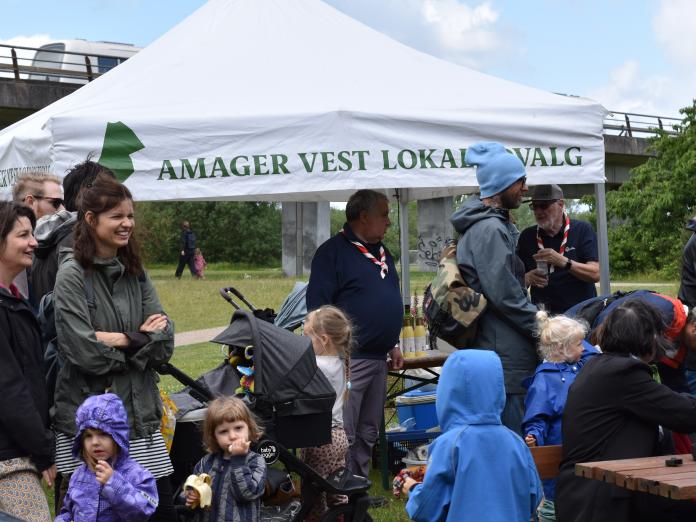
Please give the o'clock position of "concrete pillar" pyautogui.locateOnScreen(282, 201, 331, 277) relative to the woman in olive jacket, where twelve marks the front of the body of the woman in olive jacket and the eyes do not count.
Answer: The concrete pillar is roughly at 8 o'clock from the woman in olive jacket.

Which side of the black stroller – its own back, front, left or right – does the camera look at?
right

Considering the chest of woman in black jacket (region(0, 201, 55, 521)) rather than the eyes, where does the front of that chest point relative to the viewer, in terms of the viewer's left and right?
facing to the right of the viewer

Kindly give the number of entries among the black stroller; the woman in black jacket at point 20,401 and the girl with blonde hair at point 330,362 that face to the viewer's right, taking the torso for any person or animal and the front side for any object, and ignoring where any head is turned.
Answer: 2

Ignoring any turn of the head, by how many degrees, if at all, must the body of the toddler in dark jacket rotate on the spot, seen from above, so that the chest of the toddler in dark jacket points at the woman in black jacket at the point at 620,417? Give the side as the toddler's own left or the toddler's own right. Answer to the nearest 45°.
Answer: approximately 90° to the toddler's own left

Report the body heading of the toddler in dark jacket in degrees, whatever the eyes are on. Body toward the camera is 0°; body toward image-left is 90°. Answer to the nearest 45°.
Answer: approximately 0°

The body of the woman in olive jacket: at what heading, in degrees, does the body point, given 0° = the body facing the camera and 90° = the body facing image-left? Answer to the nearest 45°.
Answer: approximately 315°

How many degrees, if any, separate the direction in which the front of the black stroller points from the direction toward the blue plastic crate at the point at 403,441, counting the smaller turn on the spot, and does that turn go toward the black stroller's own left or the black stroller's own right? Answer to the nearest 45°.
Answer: approximately 45° to the black stroller's own left

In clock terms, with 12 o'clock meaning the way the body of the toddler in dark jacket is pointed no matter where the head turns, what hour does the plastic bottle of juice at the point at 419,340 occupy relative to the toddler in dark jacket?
The plastic bottle of juice is roughly at 7 o'clock from the toddler in dark jacket.

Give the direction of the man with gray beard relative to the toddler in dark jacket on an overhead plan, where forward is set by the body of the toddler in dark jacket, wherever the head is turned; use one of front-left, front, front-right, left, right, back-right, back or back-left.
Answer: back-left
